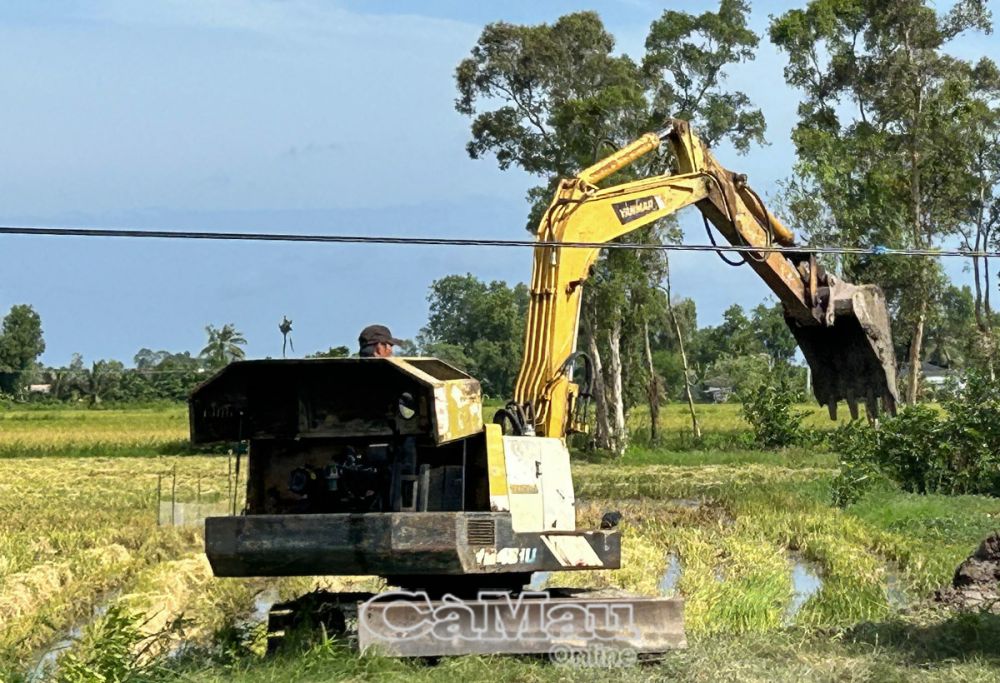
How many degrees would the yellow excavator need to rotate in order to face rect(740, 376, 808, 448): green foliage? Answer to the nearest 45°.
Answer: approximately 45° to its left

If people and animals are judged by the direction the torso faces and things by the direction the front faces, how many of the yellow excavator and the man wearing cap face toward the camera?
0

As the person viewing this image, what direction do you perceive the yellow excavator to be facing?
facing away from the viewer and to the right of the viewer
